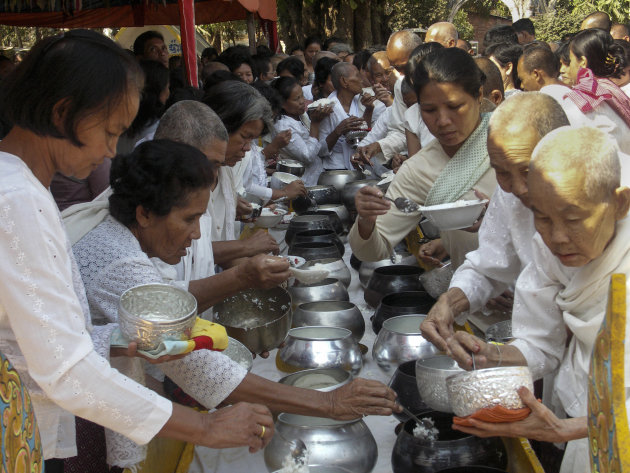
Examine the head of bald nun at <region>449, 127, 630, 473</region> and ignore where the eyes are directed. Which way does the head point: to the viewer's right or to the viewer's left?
to the viewer's left

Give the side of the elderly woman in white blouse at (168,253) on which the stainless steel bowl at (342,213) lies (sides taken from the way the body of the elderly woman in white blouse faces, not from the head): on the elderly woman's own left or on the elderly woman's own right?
on the elderly woman's own left

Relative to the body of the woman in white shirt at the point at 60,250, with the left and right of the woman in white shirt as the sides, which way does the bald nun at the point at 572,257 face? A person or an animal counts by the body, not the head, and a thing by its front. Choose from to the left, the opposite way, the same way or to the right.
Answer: the opposite way

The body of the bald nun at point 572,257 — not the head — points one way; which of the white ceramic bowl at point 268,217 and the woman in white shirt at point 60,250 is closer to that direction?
the woman in white shirt

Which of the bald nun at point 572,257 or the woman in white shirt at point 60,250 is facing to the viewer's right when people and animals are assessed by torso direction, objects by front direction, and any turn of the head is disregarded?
the woman in white shirt

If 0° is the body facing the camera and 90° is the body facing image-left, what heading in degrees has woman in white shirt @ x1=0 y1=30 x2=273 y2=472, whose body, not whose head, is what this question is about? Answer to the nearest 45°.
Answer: approximately 270°

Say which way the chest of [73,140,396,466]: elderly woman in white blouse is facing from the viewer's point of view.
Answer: to the viewer's right

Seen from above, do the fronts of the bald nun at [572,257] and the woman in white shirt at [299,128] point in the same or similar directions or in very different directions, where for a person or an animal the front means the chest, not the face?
very different directions

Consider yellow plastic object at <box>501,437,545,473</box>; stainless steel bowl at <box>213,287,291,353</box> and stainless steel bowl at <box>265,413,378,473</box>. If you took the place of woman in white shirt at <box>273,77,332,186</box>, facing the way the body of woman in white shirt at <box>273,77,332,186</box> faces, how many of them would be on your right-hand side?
3

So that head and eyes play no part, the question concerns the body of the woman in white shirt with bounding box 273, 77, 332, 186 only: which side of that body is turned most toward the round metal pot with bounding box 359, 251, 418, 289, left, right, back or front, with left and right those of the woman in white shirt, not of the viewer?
right

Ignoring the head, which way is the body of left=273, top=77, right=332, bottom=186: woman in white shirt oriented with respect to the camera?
to the viewer's right

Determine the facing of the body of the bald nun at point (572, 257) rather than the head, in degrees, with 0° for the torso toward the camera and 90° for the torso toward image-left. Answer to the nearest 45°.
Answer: approximately 45°

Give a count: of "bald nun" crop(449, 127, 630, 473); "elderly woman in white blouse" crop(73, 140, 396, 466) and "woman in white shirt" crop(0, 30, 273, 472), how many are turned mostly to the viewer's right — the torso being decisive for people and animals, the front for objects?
2
